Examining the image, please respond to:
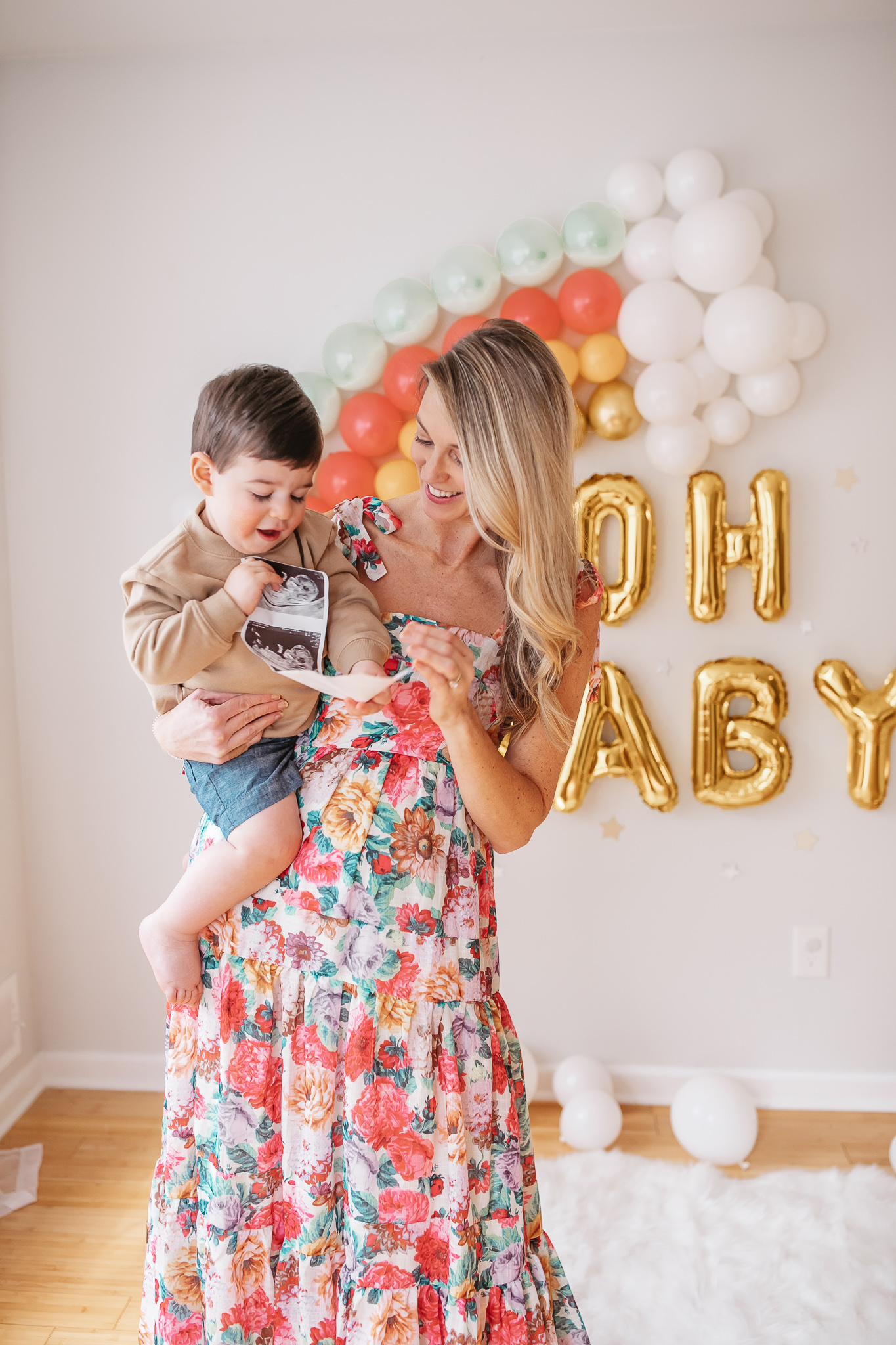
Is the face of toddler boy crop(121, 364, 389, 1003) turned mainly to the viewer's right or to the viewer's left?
to the viewer's right

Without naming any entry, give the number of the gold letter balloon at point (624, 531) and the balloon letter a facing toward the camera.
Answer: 2
